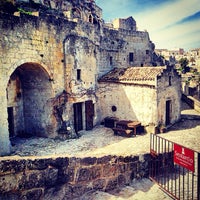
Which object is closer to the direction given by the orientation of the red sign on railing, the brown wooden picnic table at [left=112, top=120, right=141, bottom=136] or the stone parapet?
the stone parapet

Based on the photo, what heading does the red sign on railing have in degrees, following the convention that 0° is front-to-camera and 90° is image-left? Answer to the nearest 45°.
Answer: approximately 45°

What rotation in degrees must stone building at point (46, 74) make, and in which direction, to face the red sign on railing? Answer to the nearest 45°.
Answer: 0° — it already faces it

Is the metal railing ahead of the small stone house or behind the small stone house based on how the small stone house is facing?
ahead

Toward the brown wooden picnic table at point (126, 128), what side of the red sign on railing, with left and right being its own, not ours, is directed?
right

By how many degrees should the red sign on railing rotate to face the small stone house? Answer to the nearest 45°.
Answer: approximately 135° to its right
